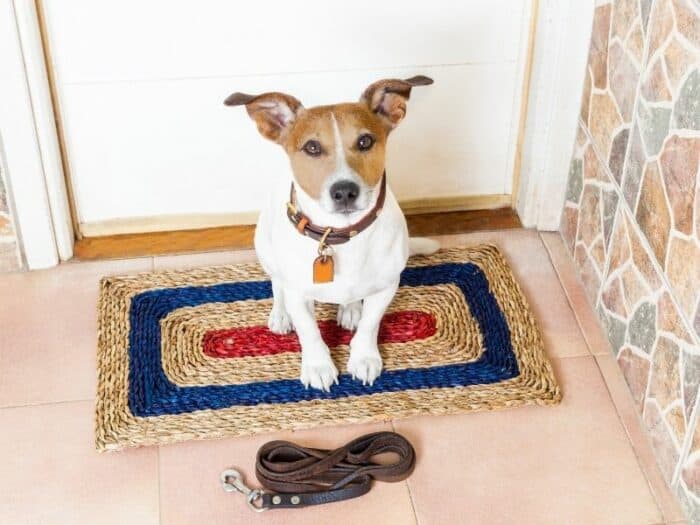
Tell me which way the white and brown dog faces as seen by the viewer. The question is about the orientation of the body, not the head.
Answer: toward the camera

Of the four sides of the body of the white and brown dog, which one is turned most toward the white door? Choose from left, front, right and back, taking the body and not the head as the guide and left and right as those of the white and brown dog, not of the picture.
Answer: back
